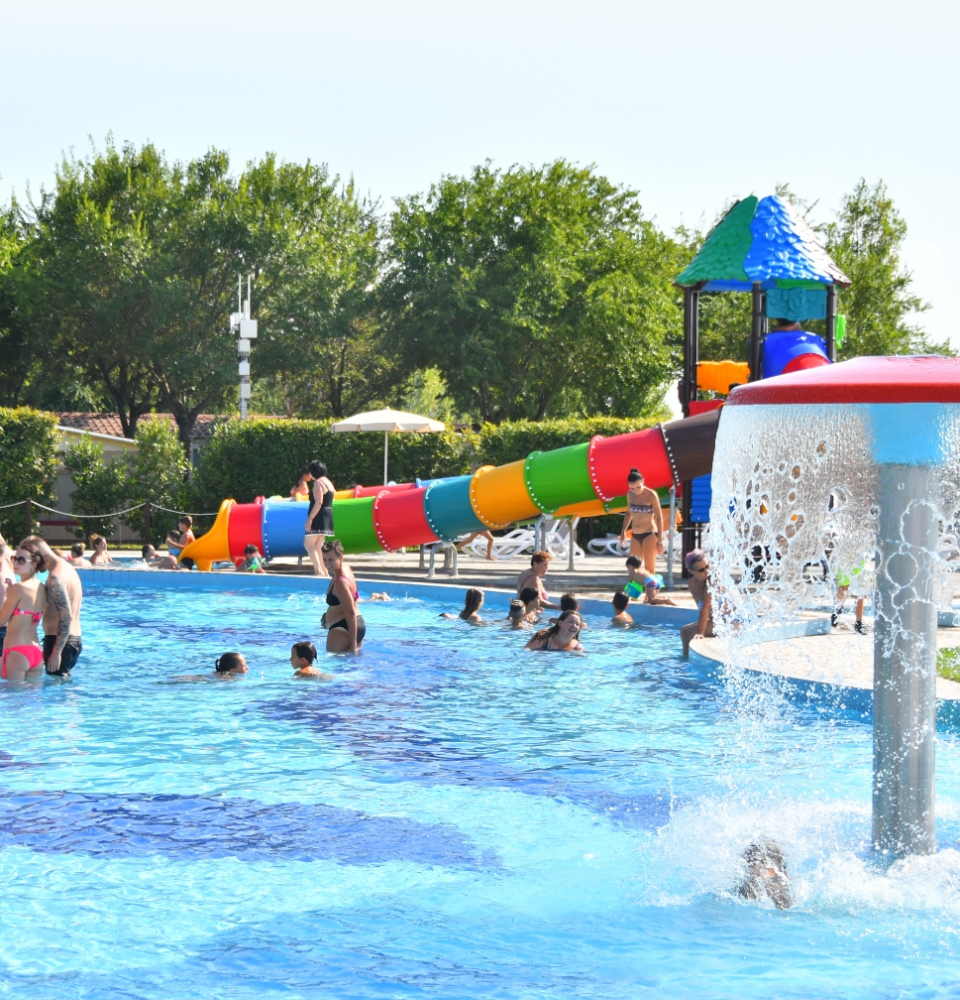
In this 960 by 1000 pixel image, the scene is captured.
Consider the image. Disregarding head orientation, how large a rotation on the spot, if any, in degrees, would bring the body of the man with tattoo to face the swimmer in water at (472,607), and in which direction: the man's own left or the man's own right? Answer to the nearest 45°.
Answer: approximately 135° to the man's own right

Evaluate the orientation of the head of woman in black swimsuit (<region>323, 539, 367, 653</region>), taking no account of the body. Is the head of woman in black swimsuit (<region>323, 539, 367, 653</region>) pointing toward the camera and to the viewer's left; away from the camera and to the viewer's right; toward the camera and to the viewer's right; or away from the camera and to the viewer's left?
toward the camera and to the viewer's left

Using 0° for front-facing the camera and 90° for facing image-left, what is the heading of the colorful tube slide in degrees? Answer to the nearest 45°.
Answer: approximately 90°

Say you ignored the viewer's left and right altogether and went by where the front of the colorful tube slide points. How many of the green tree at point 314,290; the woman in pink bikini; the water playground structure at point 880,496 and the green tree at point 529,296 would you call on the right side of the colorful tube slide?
2
